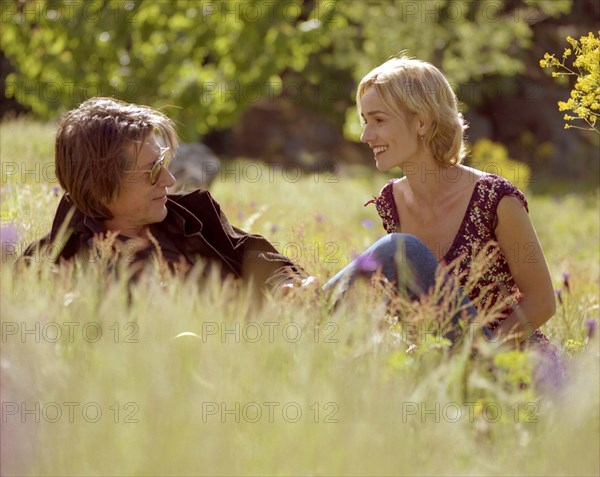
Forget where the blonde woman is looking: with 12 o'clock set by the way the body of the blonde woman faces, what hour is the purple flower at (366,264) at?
The purple flower is roughly at 11 o'clock from the blonde woman.

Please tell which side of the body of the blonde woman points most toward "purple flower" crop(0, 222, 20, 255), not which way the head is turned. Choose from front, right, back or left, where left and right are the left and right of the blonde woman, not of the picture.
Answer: front

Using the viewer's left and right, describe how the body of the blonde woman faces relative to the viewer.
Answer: facing the viewer and to the left of the viewer

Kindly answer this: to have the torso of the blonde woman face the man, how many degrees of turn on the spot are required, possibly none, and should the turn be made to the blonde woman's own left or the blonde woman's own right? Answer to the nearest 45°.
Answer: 0° — they already face them

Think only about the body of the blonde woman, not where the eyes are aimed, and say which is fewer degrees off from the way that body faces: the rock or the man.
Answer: the man

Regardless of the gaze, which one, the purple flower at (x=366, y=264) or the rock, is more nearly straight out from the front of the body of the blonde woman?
the purple flower

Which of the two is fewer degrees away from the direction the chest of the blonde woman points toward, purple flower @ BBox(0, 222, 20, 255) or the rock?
the purple flower

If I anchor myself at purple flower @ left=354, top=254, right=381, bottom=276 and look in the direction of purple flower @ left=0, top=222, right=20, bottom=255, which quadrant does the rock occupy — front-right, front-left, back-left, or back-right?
front-right

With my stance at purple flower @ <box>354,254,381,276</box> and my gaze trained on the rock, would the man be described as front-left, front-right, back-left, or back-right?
front-left

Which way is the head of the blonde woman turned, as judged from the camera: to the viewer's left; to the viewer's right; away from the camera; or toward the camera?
to the viewer's left

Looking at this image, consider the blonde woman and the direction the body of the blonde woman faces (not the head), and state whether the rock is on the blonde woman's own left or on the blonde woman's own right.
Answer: on the blonde woman's own right
